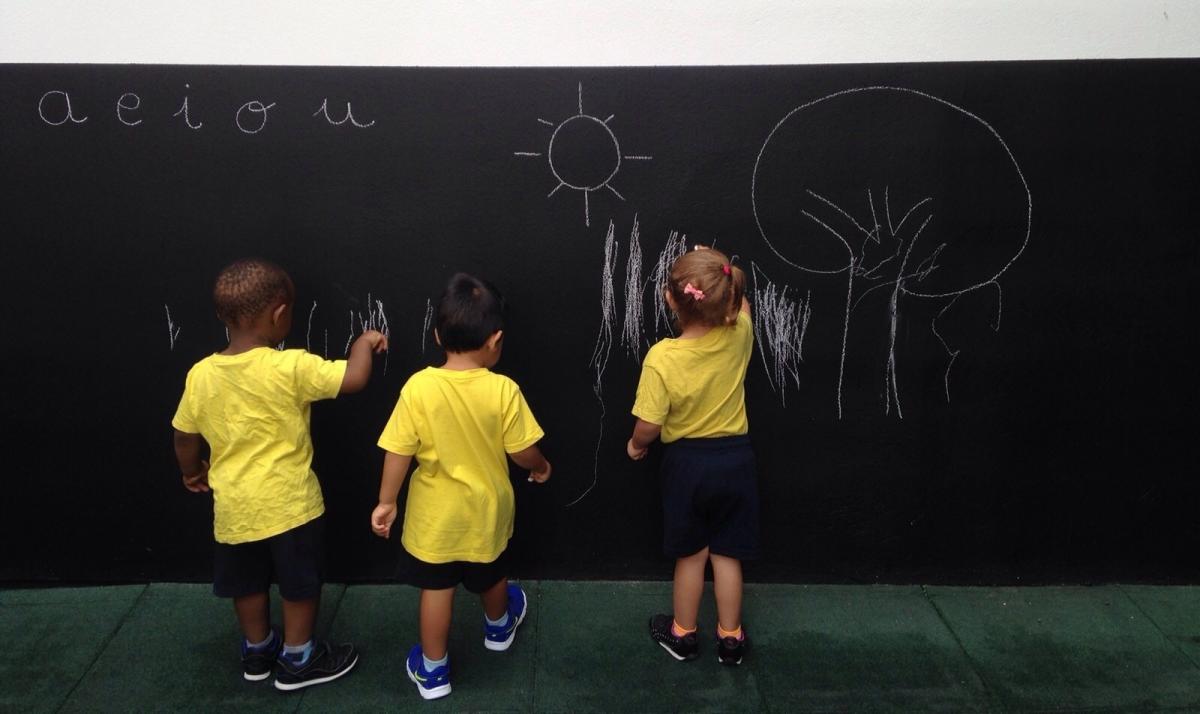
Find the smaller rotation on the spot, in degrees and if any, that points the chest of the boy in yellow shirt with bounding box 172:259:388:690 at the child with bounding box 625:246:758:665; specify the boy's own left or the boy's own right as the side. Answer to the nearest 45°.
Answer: approximately 45° to the boy's own right

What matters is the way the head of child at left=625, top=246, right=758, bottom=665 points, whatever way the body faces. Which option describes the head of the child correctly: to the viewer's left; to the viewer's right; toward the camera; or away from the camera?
away from the camera

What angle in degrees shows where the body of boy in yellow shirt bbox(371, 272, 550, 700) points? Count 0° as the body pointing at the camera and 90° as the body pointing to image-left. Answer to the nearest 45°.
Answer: approximately 180°

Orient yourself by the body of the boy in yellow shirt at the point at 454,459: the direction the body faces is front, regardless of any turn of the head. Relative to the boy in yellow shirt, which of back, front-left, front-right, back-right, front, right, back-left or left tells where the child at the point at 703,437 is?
right

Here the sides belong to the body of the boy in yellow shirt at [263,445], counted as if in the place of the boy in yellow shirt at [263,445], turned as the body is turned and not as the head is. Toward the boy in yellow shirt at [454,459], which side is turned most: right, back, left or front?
right

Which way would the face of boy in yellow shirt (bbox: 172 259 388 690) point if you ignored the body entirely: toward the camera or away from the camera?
away from the camera

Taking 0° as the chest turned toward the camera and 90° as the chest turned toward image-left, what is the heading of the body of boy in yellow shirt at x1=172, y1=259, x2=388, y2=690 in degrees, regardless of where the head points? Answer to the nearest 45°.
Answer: approximately 225°

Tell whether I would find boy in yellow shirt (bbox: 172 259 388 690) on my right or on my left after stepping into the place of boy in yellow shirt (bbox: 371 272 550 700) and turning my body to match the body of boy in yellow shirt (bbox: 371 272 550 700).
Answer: on my left
